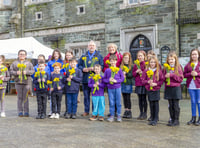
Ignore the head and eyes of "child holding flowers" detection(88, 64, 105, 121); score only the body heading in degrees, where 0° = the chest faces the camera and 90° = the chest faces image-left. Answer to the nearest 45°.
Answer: approximately 0°

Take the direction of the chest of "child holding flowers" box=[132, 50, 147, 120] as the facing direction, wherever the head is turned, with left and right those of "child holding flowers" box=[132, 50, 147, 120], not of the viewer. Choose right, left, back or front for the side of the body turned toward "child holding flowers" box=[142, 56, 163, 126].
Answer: left

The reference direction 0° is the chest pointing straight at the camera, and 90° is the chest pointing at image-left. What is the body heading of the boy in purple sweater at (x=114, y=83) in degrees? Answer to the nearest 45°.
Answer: approximately 0°

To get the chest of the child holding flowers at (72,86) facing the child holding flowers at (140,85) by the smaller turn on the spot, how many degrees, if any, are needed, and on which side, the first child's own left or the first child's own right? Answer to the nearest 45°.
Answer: approximately 135° to the first child's own left

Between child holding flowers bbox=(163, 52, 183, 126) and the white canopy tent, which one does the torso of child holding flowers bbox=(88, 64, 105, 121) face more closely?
the child holding flowers

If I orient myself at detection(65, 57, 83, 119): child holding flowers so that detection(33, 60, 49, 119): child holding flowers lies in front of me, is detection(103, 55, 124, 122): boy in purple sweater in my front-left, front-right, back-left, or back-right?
back-left

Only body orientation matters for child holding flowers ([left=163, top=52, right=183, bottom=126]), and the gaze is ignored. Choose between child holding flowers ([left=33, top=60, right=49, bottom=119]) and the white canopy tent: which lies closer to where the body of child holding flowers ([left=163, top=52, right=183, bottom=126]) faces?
the child holding flowers
